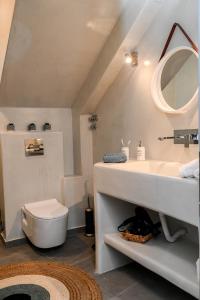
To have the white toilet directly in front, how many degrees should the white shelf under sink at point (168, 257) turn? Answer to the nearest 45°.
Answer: approximately 90° to its right

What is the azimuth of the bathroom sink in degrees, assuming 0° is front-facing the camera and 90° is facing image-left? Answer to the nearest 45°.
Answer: approximately 45°
